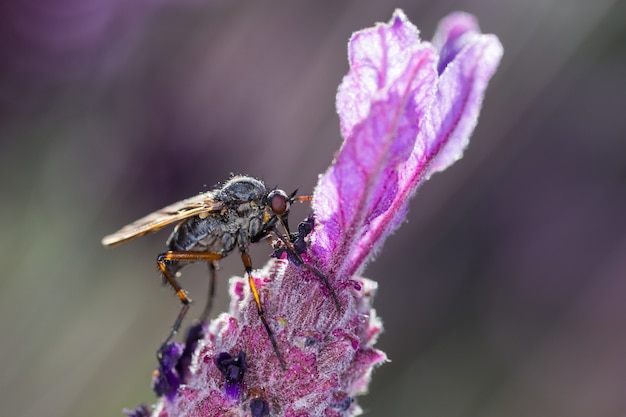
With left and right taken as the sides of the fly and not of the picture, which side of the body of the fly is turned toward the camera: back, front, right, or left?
right
